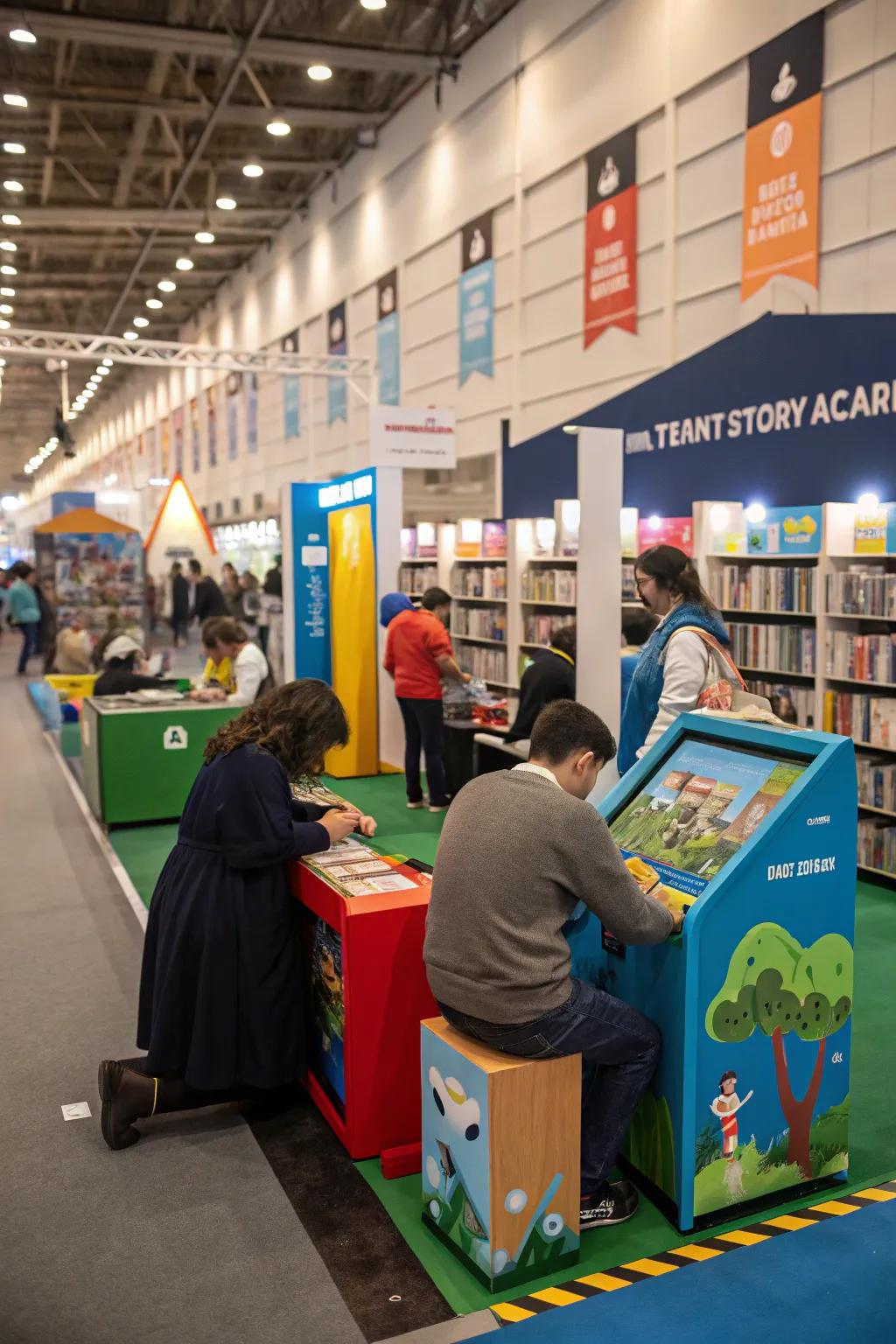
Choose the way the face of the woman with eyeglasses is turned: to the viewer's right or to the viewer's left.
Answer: to the viewer's left

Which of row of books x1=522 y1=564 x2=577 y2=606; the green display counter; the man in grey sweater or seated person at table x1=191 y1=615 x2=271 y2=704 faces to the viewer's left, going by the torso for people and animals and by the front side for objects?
the seated person at table

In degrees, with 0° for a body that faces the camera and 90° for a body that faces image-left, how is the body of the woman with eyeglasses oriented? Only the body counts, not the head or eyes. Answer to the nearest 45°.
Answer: approximately 90°

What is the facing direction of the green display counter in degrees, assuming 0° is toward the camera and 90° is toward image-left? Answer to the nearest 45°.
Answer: approximately 0°

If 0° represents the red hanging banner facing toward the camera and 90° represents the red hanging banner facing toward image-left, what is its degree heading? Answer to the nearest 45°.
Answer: approximately 45°

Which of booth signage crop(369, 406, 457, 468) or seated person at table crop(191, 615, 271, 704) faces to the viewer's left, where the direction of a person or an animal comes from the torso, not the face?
the seated person at table

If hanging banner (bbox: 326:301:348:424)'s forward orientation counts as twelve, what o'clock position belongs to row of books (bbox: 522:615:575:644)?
The row of books is roughly at 10 o'clock from the hanging banner.

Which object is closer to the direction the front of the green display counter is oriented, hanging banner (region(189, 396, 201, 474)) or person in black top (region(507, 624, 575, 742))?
the person in black top

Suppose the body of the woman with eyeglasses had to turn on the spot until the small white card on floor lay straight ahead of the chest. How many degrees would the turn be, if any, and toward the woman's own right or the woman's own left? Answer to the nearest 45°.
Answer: approximately 45° to the woman's own left

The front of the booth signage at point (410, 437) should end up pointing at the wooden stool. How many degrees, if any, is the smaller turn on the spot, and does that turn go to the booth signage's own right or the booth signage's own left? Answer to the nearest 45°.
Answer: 0° — it already faces it

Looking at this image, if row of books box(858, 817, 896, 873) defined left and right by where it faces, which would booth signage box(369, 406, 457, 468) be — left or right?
on its right

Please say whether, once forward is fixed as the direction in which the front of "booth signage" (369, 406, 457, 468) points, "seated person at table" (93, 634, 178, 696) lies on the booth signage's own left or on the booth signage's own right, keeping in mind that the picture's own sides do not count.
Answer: on the booth signage's own right

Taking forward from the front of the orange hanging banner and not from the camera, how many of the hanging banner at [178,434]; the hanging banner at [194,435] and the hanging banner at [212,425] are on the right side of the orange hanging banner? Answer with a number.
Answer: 3

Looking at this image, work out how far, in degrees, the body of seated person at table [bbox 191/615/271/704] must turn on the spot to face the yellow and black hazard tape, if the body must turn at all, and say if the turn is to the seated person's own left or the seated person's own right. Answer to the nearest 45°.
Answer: approximately 90° to the seated person's own left

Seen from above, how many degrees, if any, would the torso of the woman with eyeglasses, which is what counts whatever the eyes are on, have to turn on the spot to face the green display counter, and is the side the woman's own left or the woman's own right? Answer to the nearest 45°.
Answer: approximately 45° to the woman's own right
